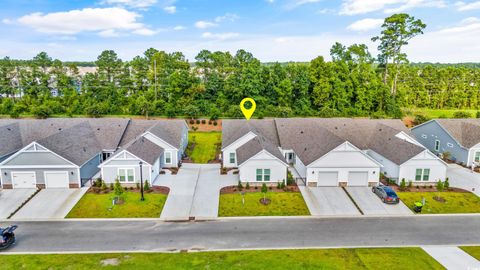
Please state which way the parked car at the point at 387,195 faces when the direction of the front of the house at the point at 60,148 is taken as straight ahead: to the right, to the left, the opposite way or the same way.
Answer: the opposite way

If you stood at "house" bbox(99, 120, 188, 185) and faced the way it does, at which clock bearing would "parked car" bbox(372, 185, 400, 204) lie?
The parked car is roughly at 10 o'clock from the house.

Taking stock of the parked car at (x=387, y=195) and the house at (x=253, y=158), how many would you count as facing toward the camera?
1

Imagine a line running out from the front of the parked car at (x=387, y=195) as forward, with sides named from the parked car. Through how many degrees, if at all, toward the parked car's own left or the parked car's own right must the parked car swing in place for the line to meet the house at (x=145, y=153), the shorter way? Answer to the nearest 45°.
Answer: approximately 45° to the parked car's own left

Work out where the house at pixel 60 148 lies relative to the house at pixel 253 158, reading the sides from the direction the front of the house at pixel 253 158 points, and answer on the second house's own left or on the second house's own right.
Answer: on the second house's own right

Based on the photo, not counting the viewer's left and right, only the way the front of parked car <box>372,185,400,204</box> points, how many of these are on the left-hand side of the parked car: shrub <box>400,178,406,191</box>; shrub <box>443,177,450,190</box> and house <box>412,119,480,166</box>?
0

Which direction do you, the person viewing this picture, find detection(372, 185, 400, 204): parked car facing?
facing away from the viewer and to the left of the viewer

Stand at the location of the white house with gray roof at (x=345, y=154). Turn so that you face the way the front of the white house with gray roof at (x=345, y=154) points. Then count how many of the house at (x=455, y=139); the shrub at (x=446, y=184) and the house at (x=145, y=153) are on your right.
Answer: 1

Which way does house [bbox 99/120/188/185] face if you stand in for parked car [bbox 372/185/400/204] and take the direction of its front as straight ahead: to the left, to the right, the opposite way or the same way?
the opposite way

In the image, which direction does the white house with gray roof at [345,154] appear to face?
toward the camera

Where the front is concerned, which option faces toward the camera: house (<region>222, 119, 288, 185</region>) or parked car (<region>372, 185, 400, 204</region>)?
the house

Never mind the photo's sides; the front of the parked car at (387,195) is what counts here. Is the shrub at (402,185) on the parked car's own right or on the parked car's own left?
on the parked car's own right

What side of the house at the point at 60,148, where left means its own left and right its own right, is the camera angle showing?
front

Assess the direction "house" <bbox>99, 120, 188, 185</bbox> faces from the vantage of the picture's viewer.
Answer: facing the viewer

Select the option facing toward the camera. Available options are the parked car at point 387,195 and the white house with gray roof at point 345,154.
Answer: the white house with gray roof

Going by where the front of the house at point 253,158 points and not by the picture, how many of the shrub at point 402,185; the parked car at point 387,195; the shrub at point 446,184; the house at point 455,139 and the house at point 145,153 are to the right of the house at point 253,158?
1

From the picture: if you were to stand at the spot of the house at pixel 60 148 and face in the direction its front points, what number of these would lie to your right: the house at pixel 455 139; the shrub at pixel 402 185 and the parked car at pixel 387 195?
0

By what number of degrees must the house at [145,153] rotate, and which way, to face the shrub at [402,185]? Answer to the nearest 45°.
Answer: approximately 45° to its left

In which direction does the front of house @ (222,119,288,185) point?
toward the camera

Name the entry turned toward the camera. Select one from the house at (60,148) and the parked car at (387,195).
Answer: the house

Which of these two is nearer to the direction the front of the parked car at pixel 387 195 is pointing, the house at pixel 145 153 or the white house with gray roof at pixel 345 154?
the white house with gray roof
